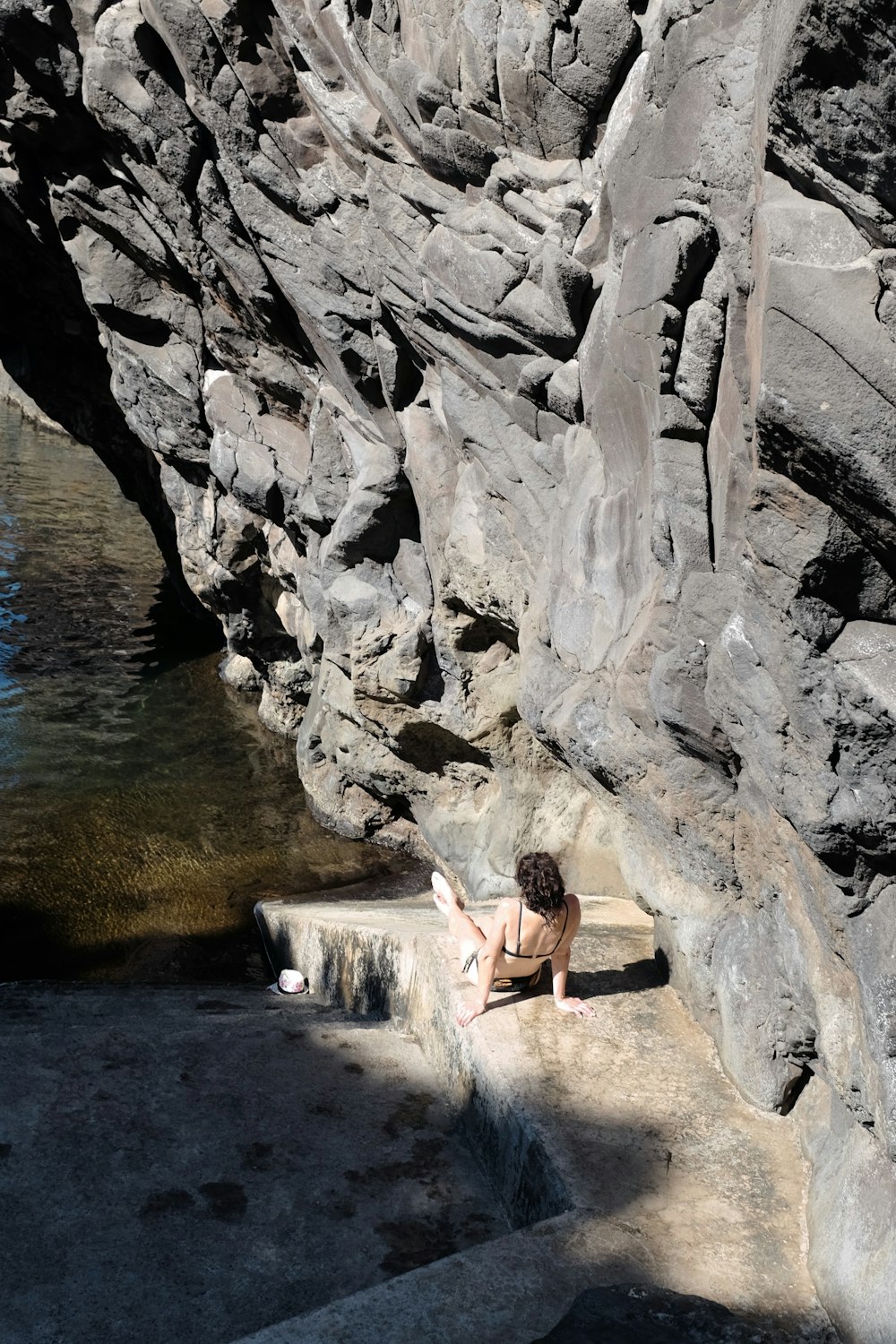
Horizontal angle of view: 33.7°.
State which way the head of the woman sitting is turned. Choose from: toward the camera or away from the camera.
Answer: away from the camera

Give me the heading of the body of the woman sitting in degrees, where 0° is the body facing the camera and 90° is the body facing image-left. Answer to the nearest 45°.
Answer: approximately 135°
